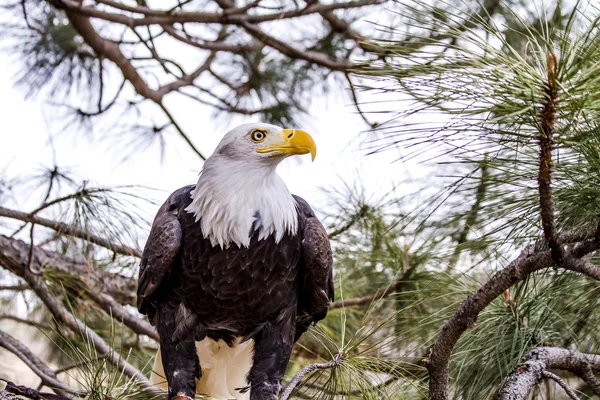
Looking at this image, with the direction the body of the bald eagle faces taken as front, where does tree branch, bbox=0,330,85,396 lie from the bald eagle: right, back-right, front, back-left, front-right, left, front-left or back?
back-right

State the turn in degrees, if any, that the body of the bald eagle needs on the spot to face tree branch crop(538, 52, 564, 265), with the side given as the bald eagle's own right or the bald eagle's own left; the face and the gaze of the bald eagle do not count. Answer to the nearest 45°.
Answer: approximately 45° to the bald eagle's own left

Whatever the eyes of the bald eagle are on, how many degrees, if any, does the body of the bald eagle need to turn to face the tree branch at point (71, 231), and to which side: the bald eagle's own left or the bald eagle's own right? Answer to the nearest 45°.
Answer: approximately 135° to the bald eagle's own right

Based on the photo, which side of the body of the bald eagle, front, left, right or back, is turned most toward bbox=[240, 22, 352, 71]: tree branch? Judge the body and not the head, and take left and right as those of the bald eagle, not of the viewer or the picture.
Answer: back

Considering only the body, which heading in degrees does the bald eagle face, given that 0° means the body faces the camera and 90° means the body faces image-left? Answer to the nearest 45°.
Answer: approximately 0°

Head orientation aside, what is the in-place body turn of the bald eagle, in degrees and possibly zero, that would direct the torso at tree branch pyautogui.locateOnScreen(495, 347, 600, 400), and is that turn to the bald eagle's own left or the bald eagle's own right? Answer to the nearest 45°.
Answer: approximately 45° to the bald eagle's own left

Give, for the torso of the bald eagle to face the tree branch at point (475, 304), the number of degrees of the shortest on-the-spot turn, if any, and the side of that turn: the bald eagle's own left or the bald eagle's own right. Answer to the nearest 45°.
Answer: approximately 45° to the bald eagle's own left

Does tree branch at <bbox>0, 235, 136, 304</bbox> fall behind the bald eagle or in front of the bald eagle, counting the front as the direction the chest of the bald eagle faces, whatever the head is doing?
behind

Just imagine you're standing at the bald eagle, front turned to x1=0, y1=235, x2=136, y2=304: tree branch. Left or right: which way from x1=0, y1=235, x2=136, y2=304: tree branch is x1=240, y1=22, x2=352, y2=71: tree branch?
right
